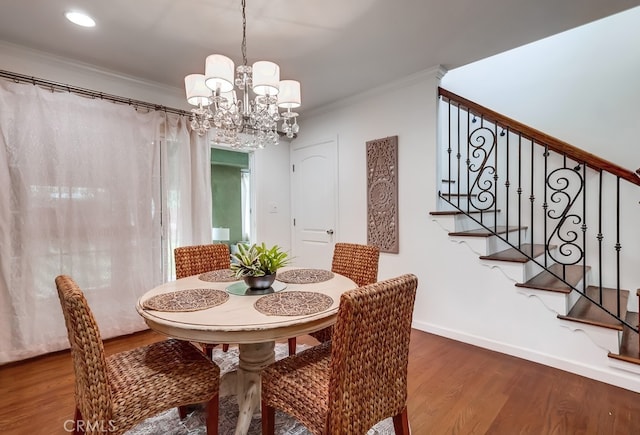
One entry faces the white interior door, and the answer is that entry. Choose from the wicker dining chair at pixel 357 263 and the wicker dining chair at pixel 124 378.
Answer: the wicker dining chair at pixel 124 378

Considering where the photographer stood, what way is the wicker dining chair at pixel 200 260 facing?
facing the viewer and to the right of the viewer

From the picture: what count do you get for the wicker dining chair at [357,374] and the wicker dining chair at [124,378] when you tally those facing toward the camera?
0

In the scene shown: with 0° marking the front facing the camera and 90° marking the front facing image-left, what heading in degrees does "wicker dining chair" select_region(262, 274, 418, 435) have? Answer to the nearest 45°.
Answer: approximately 135°

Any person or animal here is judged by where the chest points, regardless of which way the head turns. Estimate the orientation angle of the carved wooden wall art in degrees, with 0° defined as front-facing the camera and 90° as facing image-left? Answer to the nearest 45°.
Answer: approximately 45°

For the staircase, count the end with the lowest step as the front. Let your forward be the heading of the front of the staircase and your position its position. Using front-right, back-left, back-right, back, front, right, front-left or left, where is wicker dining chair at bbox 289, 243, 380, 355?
right

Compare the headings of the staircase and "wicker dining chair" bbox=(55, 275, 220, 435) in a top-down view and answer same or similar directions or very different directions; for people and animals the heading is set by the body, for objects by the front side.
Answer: very different directions

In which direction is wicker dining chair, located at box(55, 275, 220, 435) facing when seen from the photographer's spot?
facing away from the viewer and to the right of the viewer

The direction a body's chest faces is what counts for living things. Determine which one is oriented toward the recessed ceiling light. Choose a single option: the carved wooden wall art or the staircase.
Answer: the carved wooden wall art

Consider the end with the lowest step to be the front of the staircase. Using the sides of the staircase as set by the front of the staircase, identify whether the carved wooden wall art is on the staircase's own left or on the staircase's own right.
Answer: on the staircase's own right

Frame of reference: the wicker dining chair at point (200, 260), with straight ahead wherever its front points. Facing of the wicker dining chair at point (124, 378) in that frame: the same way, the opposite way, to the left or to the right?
to the left

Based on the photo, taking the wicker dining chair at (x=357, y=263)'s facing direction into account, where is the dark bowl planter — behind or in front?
in front

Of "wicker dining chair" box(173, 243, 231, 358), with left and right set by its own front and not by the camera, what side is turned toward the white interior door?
left
